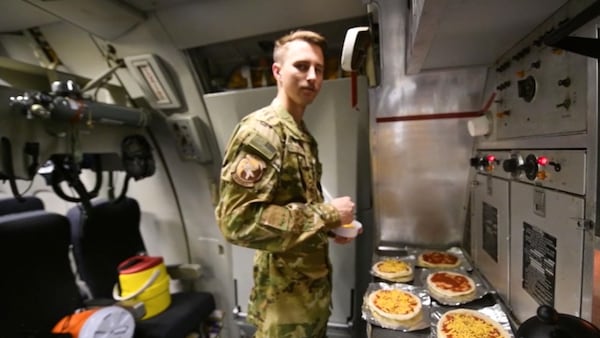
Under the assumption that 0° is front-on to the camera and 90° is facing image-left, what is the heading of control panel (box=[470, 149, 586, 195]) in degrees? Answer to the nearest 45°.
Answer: approximately 45°
